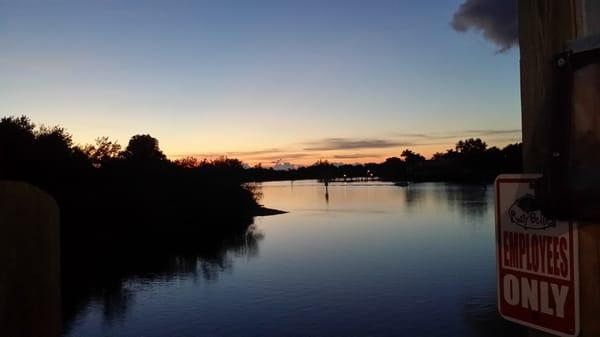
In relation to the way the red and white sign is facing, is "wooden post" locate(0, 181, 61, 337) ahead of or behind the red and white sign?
ahead

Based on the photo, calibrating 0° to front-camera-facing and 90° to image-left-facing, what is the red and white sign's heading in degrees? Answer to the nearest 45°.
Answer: approximately 45°
